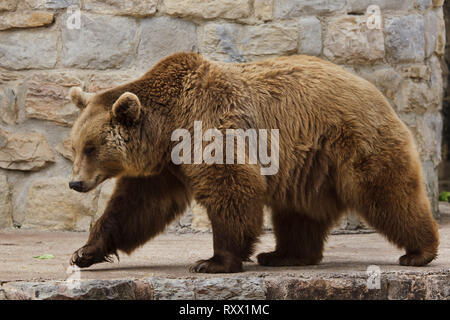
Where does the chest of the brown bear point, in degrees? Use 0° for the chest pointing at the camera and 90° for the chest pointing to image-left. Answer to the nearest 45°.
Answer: approximately 90°
